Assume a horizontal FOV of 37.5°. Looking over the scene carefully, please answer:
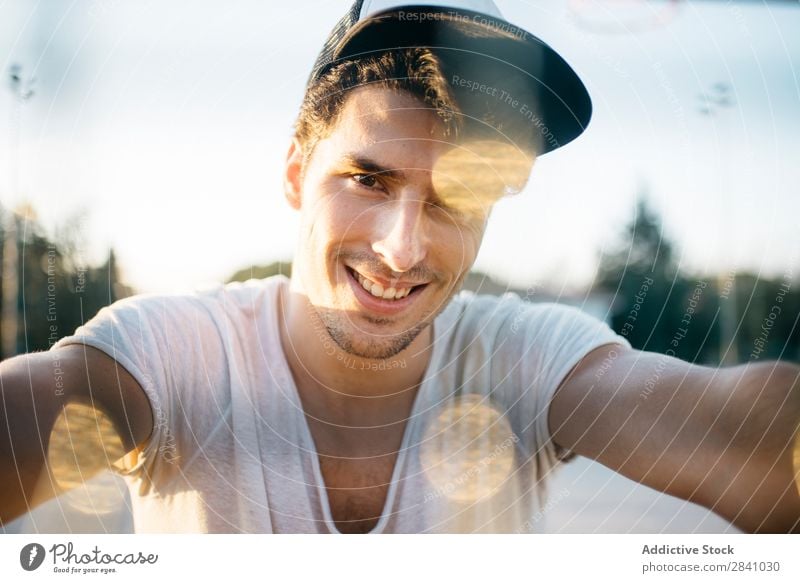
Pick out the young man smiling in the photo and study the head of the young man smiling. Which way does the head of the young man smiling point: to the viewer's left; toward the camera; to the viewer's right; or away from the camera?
toward the camera

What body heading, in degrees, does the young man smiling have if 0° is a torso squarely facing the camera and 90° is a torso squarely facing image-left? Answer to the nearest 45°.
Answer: approximately 0°
